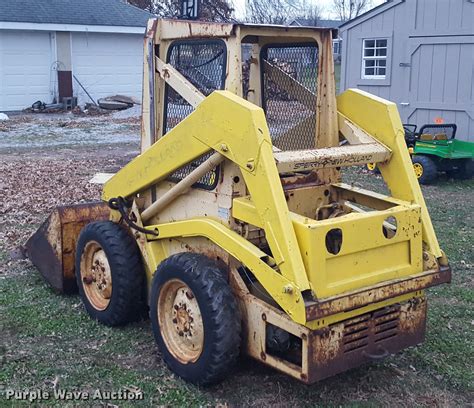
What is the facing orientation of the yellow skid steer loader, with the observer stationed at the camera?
facing away from the viewer and to the left of the viewer

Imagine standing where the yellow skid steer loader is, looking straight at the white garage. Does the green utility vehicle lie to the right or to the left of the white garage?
right

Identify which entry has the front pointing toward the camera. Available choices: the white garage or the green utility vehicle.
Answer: the white garage

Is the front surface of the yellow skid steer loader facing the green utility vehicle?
no

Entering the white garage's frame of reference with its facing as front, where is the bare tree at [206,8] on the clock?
The bare tree is roughly at 7 o'clock from the white garage.

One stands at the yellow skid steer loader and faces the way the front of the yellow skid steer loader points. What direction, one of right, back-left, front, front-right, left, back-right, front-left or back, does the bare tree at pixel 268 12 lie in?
front-right

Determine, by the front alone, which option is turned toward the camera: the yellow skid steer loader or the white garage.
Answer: the white garage

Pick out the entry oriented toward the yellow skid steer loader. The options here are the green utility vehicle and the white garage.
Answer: the white garage

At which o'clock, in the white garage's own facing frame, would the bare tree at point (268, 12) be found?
The bare tree is roughly at 7 o'clock from the white garage.

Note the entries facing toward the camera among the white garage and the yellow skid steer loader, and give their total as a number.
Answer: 1

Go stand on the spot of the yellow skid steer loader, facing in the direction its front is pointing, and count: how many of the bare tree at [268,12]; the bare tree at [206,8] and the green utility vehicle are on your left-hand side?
0

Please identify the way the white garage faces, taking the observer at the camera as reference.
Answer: facing the viewer

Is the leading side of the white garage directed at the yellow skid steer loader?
yes

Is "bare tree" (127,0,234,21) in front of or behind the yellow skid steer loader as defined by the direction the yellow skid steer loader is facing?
in front
